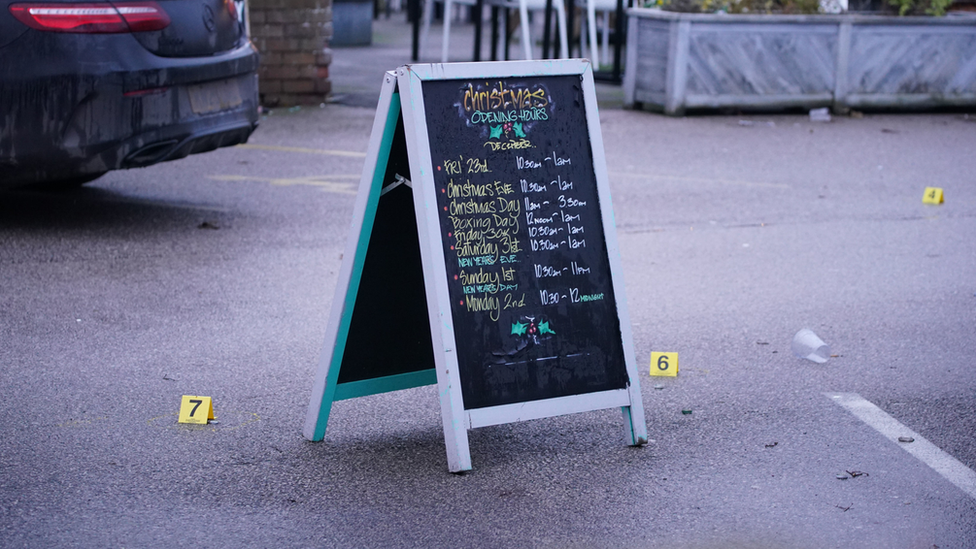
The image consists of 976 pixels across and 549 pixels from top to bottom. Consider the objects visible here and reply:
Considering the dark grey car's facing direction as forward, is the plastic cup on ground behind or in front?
behind

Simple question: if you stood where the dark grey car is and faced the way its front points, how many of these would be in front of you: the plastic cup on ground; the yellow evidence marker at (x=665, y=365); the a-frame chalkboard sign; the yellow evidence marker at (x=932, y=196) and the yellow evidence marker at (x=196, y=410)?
0

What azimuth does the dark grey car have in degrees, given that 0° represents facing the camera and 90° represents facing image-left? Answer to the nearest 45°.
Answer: approximately 135°

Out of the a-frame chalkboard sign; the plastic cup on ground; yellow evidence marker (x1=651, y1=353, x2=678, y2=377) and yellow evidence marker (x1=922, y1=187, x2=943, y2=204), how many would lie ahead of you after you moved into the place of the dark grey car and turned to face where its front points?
0

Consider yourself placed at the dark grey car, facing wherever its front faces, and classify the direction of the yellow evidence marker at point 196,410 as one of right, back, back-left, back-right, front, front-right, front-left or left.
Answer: back-left

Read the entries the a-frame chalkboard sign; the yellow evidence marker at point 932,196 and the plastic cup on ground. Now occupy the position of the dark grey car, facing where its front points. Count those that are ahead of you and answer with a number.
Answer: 0

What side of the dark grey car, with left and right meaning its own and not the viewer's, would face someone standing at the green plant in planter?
right

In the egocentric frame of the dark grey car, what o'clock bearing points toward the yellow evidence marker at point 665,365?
The yellow evidence marker is roughly at 6 o'clock from the dark grey car.

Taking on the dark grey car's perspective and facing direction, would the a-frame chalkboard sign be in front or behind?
behind

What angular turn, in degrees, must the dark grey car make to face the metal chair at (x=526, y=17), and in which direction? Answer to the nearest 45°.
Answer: approximately 90° to its right

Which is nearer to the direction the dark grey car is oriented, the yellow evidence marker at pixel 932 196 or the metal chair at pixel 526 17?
the metal chair

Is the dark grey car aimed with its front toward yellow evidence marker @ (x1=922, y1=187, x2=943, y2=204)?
no
